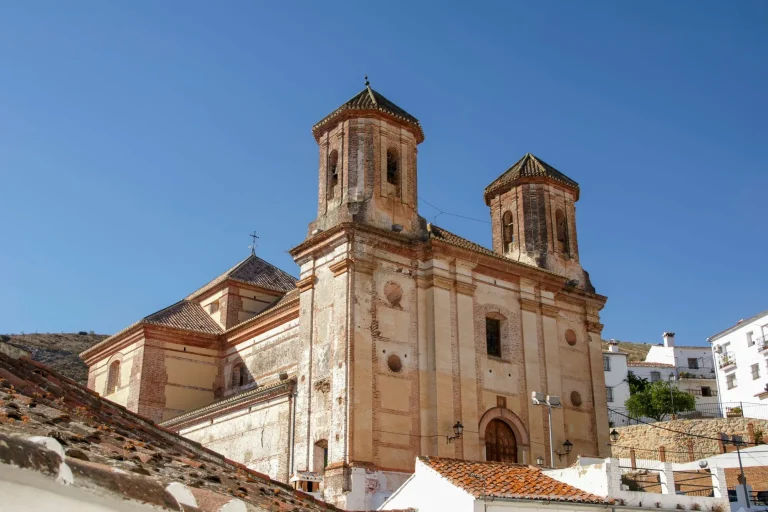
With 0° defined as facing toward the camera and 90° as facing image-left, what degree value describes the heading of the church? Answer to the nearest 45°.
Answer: approximately 315°

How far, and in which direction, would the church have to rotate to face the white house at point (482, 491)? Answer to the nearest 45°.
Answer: approximately 45° to its right

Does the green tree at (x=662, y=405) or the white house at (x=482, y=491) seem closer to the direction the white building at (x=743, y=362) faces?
the white house

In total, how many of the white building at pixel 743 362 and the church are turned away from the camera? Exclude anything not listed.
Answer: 0

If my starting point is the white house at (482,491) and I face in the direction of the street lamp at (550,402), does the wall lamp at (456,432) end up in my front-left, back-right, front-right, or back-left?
front-left

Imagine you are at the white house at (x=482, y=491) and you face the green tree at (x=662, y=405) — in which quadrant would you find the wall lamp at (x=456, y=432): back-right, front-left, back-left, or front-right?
front-left

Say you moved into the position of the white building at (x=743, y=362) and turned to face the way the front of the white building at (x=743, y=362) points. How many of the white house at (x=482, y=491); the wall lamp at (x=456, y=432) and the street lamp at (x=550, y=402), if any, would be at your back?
0

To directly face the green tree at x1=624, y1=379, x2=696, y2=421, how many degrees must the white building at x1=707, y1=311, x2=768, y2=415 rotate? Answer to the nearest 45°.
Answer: approximately 90° to its right

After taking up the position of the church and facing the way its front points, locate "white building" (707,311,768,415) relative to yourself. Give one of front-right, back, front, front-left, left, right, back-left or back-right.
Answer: left

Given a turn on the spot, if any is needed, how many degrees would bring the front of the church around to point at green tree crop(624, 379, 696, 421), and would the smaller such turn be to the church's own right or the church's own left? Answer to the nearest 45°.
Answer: approximately 90° to the church's own left

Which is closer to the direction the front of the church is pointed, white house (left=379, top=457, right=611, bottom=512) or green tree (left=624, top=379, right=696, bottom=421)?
the white house

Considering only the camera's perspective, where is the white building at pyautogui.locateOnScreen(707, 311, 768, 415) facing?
facing the viewer and to the left of the viewer
